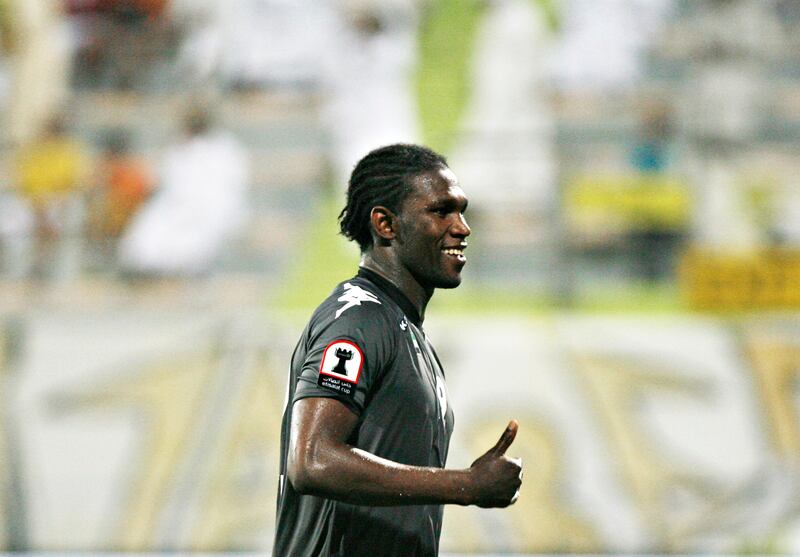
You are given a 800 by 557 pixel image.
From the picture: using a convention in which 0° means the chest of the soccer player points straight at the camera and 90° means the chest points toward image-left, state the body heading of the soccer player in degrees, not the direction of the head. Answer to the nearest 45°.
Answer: approximately 270°

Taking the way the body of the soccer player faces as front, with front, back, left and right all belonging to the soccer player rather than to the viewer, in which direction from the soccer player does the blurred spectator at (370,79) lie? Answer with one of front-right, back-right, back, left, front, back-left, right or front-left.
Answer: left

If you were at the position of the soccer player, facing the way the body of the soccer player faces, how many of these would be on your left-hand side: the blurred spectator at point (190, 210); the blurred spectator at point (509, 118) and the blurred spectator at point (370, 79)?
3

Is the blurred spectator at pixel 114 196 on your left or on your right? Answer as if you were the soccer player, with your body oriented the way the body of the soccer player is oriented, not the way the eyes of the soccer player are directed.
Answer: on your left

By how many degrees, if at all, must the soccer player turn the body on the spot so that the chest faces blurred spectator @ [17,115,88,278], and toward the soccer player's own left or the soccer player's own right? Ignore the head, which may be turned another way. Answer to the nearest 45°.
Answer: approximately 90° to the soccer player's own left

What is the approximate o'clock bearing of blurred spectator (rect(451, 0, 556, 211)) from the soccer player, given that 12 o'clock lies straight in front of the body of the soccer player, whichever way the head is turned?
The blurred spectator is roughly at 9 o'clock from the soccer player.

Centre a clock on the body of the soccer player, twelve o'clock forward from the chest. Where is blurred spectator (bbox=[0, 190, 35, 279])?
The blurred spectator is roughly at 8 o'clock from the soccer player.

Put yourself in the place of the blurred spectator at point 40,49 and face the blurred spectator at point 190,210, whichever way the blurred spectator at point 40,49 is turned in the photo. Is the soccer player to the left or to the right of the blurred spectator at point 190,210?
right

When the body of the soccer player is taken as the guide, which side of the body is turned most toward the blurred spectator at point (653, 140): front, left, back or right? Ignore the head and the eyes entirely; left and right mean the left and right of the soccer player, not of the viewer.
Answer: left
